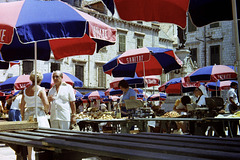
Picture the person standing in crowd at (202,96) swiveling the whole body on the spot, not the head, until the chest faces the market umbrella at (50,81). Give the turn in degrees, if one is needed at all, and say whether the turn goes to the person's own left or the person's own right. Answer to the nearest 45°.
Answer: approximately 45° to the person's own right

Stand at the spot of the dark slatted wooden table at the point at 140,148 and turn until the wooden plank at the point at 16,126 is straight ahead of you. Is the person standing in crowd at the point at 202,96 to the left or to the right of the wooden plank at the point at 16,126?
right

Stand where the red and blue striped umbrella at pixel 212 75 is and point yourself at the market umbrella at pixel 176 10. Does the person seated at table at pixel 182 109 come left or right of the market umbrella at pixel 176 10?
right

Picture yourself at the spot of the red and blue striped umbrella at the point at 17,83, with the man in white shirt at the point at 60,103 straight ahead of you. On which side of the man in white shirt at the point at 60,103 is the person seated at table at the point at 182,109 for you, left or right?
left

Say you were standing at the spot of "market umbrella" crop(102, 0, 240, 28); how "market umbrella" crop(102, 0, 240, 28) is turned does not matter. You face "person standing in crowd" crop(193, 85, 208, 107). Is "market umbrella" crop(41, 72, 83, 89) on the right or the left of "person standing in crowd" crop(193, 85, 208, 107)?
left
